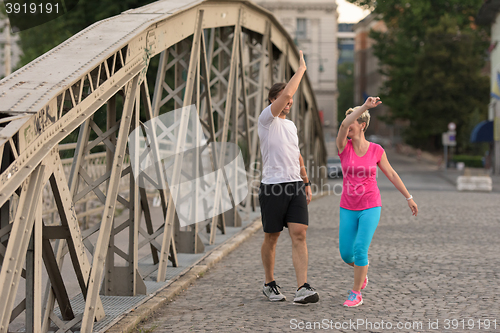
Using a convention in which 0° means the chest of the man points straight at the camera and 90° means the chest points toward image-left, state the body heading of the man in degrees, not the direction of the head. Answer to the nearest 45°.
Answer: approximately 315°

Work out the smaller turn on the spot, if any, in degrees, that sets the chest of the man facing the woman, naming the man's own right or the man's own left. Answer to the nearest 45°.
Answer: approximately 45° to the man's own left
